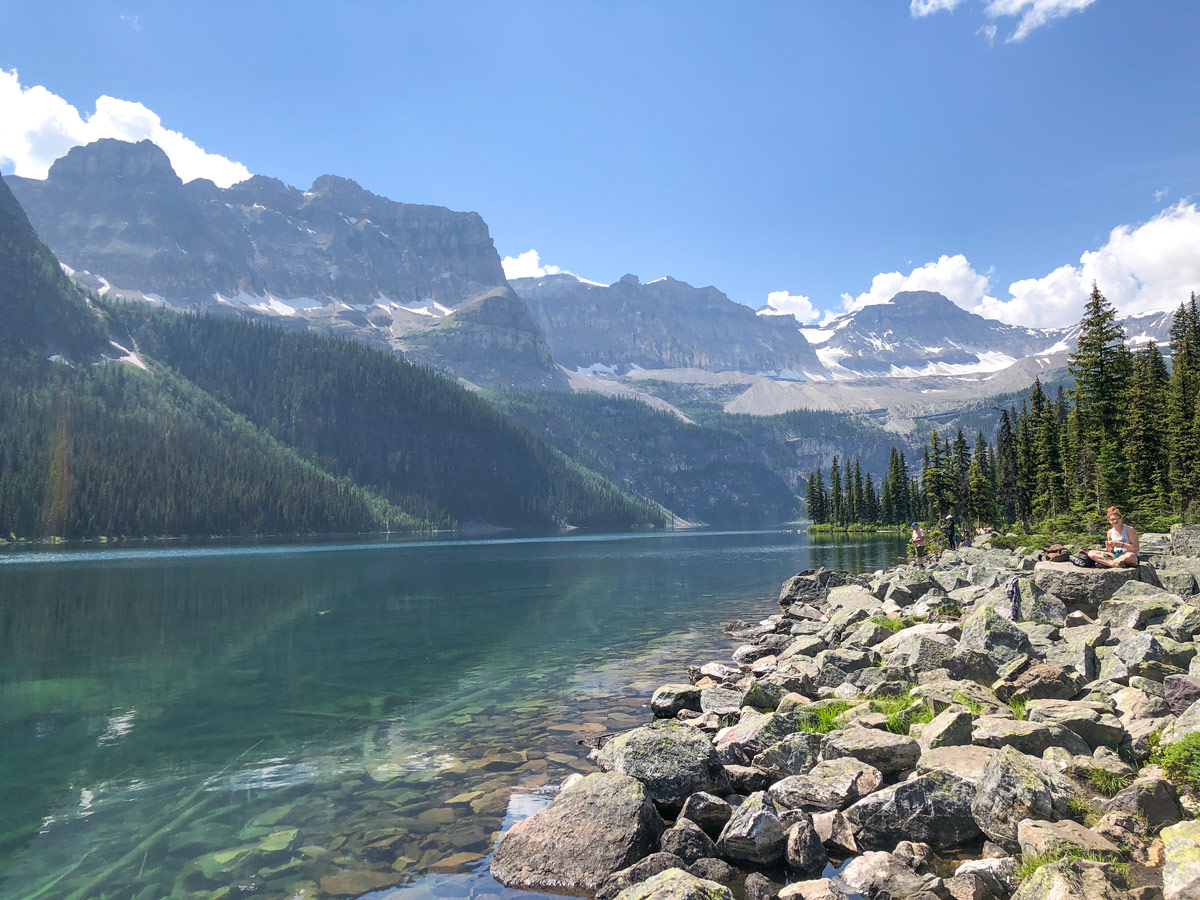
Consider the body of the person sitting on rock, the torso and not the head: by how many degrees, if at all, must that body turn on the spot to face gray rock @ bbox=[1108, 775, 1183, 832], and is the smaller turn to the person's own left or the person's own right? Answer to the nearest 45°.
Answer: approximately 45° to the person's own left

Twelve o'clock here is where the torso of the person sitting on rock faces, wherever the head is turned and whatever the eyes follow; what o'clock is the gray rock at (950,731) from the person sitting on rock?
The gray rock is roughly at 11 o'clock from the person sitting on rock.

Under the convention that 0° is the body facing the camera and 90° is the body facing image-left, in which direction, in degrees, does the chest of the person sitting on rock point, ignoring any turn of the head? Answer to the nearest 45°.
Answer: approximately 45°

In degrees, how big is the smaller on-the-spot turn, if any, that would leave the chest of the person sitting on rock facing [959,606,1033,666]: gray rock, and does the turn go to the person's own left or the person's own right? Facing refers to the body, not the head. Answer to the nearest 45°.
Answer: approximately 45° to the person's own left

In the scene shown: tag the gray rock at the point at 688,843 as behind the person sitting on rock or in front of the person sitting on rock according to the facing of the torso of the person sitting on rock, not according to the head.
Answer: in front

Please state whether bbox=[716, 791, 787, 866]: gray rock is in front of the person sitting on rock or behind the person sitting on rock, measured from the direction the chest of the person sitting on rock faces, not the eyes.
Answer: in front

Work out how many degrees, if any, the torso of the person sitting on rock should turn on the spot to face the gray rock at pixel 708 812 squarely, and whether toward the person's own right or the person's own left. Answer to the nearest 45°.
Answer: approximately 45° to the person's own left

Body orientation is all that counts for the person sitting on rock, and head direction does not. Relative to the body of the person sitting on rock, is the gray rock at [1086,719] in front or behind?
in front

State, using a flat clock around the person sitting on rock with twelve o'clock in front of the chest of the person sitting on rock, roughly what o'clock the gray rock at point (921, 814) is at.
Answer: The gray rock is roughly at 11 o'clock from the person sitting on rock.

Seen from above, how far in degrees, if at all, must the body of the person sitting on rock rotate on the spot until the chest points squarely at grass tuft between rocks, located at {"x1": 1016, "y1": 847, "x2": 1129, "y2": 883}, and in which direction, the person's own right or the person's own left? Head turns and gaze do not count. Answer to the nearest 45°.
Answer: approximately 45° to the person's own left
